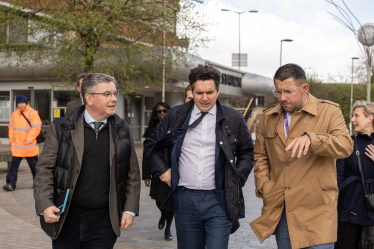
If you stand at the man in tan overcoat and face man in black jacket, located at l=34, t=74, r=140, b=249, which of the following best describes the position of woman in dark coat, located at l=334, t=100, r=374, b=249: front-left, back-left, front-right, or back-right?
back-right

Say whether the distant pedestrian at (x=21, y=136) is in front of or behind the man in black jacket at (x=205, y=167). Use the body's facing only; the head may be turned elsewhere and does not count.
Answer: behind

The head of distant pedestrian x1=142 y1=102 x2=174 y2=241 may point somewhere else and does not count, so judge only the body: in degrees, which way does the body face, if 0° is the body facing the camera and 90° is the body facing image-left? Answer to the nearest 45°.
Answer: approximately 0°

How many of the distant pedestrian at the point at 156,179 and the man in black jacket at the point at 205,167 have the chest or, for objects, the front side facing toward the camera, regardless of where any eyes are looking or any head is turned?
2

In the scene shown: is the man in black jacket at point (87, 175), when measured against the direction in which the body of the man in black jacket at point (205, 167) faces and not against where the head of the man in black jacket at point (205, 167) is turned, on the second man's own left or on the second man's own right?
on the second man's own right

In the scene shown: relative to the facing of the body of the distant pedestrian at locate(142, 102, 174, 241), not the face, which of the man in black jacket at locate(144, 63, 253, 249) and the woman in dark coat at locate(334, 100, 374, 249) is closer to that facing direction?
the man in black jacket

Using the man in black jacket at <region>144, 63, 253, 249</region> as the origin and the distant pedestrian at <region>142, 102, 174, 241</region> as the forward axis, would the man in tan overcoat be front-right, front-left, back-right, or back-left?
back-right

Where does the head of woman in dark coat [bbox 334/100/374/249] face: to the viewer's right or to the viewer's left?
to the viewer's left

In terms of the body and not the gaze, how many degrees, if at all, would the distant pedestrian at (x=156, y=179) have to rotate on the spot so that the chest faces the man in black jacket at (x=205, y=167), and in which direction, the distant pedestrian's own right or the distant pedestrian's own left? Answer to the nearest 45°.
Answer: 0° — they already face them

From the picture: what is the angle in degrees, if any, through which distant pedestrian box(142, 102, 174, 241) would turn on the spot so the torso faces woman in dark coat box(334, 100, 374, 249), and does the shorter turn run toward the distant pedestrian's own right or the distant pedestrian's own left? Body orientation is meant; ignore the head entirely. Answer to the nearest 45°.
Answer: approximately 45° to the distant pedestrian's own left

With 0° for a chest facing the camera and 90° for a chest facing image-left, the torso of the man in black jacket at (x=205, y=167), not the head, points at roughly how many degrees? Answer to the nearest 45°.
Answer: approximately 0°
